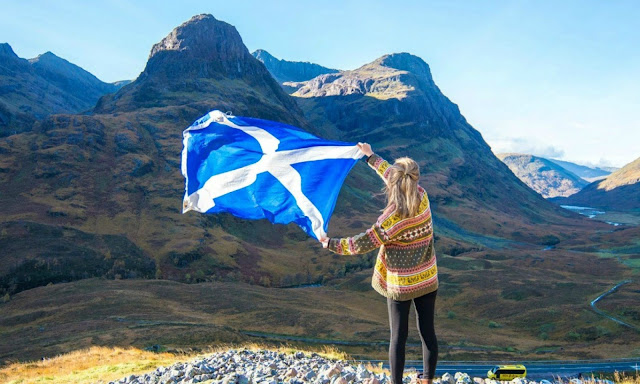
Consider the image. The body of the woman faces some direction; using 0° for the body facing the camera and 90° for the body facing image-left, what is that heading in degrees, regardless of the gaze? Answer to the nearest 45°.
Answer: approximately 135°
